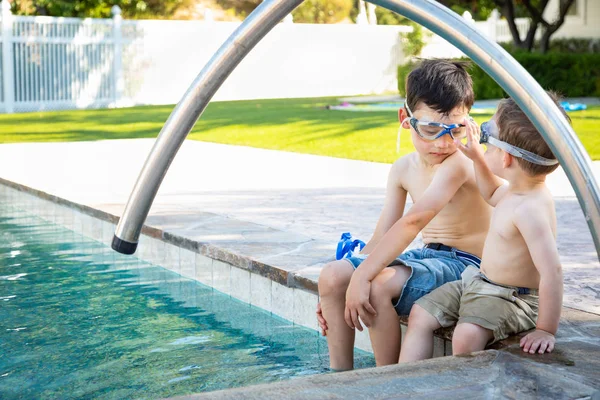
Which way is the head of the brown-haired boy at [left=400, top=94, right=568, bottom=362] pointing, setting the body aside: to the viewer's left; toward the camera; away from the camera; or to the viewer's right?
to the viewer's left

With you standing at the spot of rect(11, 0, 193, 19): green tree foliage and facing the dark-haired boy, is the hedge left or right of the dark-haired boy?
left

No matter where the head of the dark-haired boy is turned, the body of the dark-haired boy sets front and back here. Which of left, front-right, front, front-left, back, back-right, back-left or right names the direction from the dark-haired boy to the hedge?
back-right

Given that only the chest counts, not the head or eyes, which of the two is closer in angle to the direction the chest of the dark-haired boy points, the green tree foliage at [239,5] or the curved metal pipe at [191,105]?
the curved metal pipe

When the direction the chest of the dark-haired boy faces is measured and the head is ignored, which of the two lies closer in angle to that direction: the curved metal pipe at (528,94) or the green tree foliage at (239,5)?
the curved metal pipe

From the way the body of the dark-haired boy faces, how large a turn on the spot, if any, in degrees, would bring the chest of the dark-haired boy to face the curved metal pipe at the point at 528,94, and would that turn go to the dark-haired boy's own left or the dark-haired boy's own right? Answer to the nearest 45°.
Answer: approximately 45° to the dark-haired boy's own left

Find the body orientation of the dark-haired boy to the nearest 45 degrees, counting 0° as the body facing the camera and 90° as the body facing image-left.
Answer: approximately 45°

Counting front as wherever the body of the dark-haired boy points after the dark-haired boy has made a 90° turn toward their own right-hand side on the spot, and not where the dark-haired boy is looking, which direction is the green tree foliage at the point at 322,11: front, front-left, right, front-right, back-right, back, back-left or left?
front-right
